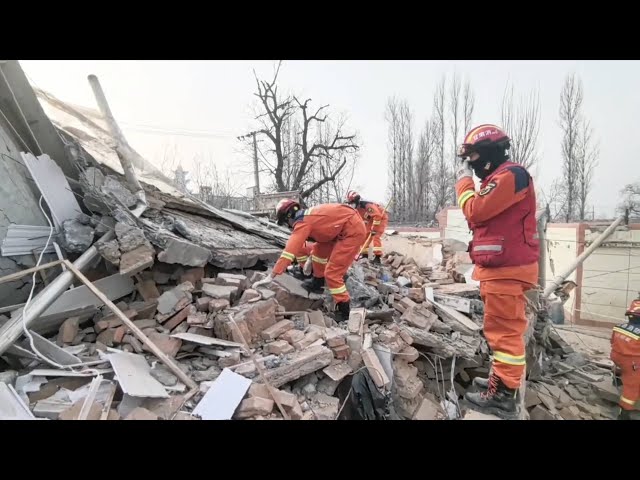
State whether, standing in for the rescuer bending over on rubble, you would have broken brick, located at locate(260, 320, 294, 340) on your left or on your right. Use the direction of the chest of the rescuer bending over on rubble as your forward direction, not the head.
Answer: on your left

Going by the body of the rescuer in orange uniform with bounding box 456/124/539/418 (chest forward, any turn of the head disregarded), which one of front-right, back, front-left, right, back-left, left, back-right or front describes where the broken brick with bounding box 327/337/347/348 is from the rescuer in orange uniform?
front

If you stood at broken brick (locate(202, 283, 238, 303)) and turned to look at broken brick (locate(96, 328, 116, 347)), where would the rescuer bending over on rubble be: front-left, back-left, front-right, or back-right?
back-left

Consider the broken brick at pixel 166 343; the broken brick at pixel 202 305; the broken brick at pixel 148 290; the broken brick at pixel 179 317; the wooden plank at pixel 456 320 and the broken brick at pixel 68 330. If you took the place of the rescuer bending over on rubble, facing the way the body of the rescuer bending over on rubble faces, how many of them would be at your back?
1

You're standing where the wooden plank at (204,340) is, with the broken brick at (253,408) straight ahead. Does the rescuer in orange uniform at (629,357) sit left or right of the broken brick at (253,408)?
left

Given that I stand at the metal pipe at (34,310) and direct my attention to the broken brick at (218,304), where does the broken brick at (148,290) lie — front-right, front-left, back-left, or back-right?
front-left

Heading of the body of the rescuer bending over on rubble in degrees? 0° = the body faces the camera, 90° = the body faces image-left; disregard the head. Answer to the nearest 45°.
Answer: approximately 90°

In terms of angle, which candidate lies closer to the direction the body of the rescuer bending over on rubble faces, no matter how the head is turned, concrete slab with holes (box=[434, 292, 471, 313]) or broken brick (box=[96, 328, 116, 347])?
the broken brick

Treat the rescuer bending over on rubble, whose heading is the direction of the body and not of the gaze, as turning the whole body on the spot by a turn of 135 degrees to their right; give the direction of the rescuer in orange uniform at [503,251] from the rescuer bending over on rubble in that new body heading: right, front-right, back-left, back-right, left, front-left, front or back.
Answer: right

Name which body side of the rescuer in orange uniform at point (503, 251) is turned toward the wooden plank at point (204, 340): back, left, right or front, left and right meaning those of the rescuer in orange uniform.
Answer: front

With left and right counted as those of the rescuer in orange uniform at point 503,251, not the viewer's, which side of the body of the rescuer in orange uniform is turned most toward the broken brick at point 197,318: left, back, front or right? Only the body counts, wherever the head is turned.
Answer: front

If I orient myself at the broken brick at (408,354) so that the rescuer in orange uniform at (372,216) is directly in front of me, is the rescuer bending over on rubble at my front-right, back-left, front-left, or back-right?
front-left

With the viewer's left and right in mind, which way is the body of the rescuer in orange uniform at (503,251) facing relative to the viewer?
facing to the left of the viewer

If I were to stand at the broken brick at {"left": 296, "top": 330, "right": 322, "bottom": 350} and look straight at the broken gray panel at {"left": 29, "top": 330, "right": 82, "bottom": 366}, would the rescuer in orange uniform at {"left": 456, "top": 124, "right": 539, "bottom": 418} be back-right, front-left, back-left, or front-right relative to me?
back-left
